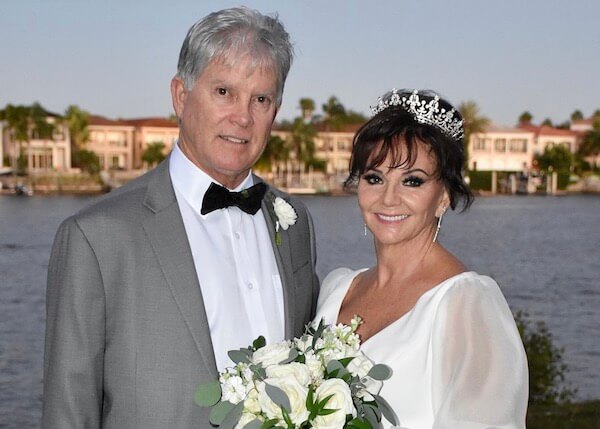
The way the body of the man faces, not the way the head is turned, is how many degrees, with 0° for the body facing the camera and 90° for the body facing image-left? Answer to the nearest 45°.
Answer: approximately 315°

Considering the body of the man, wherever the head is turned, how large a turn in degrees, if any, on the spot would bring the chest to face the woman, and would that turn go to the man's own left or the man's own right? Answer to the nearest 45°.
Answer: approximately 45° to the man's own left

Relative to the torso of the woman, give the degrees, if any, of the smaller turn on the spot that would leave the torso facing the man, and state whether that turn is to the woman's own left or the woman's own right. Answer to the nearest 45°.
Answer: approximately 45° to the woman's own right

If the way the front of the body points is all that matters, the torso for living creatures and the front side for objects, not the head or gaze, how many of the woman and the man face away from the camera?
0

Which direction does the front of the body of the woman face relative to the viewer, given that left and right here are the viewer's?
facing the viewer and to the left of the viewer
